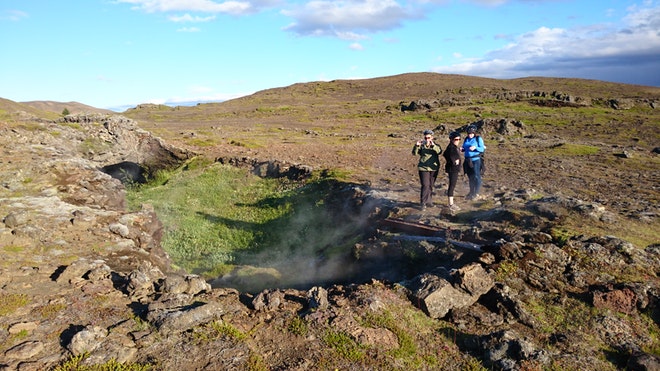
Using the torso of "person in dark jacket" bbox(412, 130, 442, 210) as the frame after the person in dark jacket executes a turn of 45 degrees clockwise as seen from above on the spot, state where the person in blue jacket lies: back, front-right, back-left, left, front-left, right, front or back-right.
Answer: back

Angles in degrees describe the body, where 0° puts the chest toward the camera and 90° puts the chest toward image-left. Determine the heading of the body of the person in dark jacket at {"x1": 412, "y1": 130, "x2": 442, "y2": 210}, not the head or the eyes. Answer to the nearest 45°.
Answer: approximately 0°
